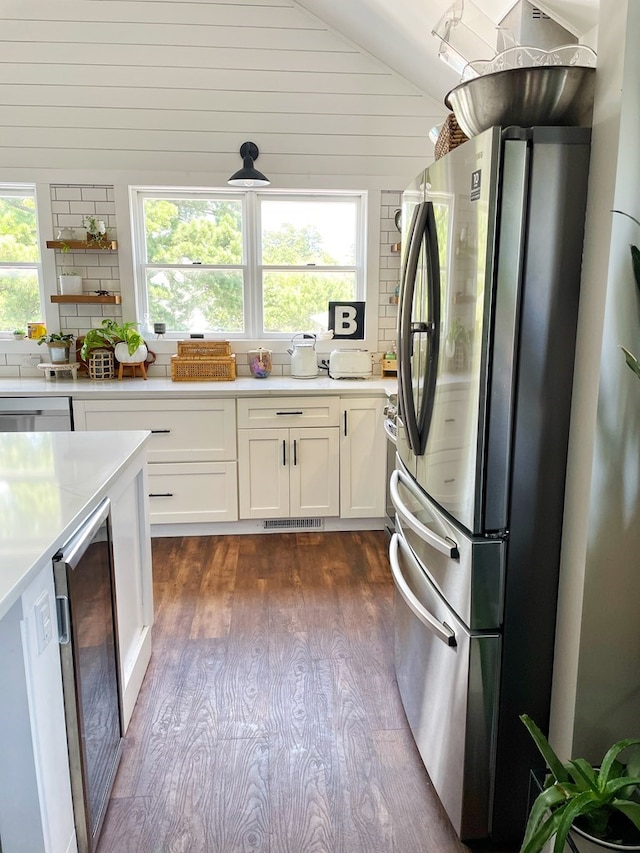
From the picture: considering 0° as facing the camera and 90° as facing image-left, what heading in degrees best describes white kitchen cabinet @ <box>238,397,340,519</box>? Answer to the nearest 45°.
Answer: approximately 0°

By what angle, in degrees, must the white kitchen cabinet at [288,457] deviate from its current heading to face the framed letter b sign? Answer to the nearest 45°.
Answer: approximately 135° to its left

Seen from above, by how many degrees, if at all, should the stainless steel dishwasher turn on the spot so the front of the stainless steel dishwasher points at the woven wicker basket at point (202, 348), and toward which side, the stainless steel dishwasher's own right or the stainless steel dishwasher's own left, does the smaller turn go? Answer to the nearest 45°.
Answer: approximately 90° to the stainless steel dishwasher's own left

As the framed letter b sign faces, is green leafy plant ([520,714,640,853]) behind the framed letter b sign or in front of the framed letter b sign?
in front

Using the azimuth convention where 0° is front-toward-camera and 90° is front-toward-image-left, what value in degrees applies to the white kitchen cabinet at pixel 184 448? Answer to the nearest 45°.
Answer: approximately 0°

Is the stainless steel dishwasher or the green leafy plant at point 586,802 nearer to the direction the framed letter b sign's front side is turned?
the green leafy plant
